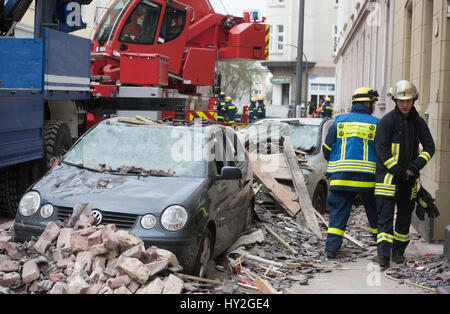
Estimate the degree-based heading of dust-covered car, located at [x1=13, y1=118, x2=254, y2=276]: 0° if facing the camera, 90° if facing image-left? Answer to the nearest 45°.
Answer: approximately 45°

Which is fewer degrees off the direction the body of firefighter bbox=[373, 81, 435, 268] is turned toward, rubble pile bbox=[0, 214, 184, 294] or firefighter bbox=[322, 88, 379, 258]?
the rubble pile

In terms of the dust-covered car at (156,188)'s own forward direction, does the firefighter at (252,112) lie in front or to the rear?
to the rear

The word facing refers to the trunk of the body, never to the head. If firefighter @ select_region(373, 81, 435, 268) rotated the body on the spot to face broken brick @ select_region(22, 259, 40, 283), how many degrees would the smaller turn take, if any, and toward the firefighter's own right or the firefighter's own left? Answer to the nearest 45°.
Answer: approximately 45° to the firefighter's own right

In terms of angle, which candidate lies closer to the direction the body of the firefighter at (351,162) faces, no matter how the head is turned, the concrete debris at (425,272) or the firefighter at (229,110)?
the firefighter

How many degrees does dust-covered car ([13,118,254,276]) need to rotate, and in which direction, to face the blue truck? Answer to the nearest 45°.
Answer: approximately 90° to its right

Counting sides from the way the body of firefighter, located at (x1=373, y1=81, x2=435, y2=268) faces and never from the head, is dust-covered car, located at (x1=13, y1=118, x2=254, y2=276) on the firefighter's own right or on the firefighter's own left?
on the firefighter's own right

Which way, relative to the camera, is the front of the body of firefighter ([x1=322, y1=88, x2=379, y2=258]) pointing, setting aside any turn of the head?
away from the camera

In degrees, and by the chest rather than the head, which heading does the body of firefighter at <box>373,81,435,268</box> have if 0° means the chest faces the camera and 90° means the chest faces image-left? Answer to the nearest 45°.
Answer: approximately 0°

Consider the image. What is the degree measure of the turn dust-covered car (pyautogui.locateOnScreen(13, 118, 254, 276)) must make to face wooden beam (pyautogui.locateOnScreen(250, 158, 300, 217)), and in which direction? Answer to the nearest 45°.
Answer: approximately 180°
